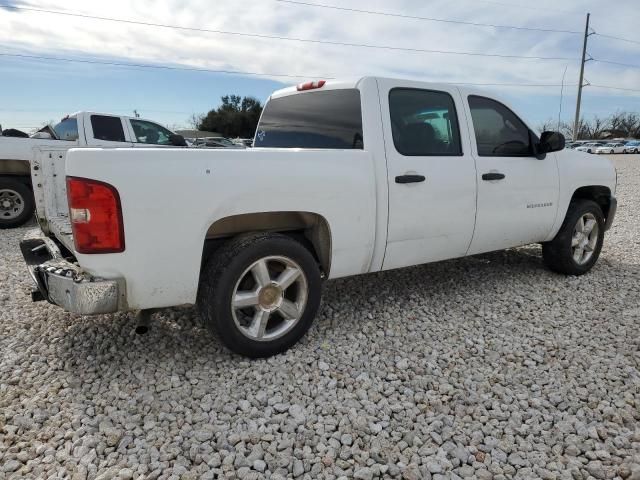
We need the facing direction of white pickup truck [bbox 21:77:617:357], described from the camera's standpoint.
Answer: facing away from the viewer and to the right of the viewer

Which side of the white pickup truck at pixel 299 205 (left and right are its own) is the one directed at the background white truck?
left
